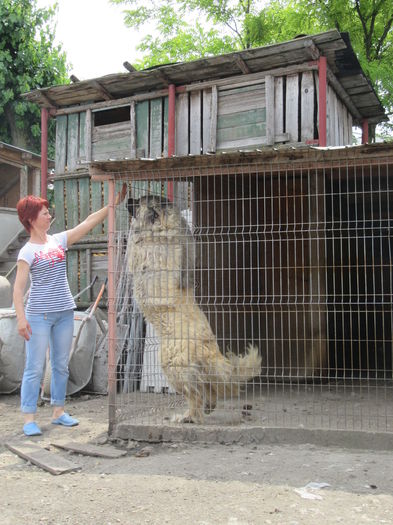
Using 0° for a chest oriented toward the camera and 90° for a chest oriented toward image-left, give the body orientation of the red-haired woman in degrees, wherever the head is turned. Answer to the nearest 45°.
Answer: approximately 315°

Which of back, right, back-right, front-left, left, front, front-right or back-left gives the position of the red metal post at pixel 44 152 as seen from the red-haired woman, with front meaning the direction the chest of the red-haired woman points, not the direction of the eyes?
back-left

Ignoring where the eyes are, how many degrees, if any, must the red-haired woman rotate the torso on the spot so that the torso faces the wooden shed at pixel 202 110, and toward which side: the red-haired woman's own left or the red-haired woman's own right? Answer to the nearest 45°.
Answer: approximately 90° to the red-haired woman's own left

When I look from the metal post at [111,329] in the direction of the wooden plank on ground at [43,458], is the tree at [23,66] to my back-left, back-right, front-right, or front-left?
back-right

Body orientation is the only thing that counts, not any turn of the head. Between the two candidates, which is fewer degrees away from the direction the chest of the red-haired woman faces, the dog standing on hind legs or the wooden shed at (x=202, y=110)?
the dog standing on hind legs

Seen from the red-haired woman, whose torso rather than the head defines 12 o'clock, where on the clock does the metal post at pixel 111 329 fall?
The metal post is roughly at 11 o'clock from the red-haired woman.

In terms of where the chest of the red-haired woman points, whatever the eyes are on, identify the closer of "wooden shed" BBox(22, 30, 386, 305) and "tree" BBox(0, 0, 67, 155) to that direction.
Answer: the wooden shed

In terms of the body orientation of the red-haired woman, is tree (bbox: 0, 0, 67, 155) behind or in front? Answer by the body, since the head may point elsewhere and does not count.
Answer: behind

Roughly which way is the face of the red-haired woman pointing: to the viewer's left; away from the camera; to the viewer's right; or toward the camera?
to the viewer's right
